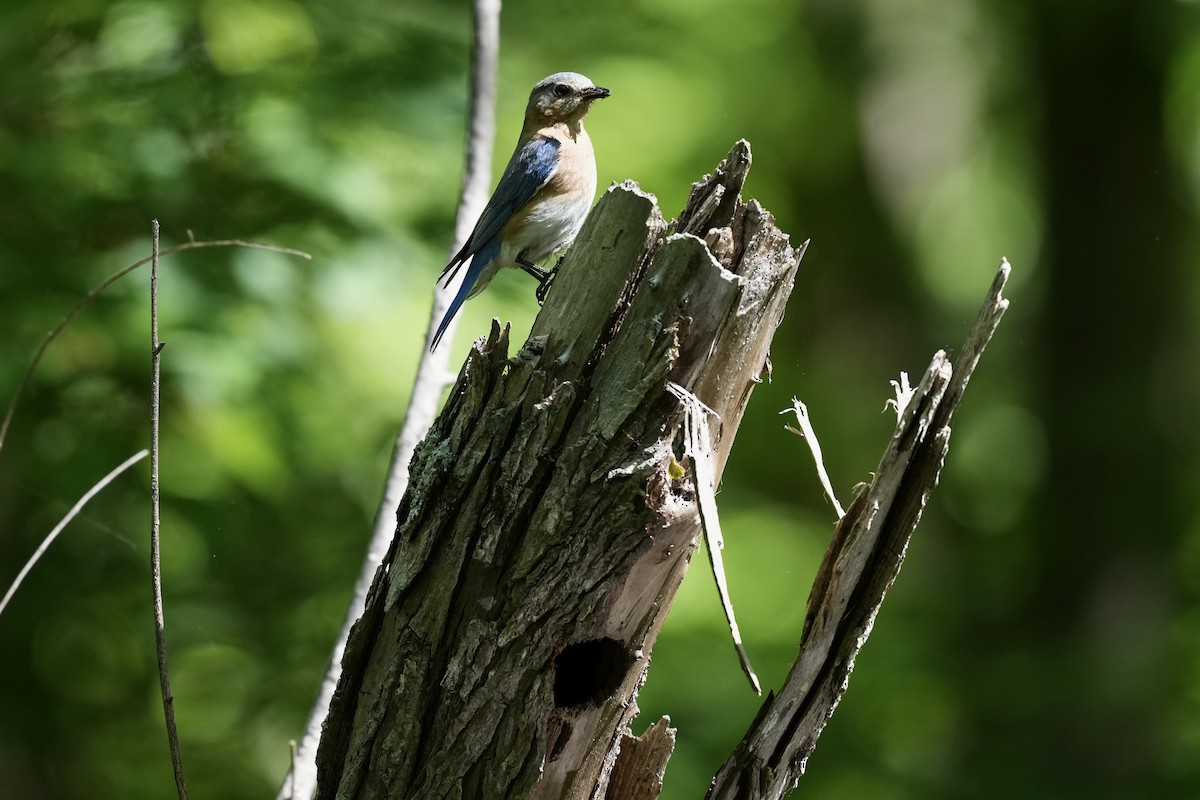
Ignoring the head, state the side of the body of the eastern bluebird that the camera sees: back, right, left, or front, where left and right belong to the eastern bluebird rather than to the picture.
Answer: right
